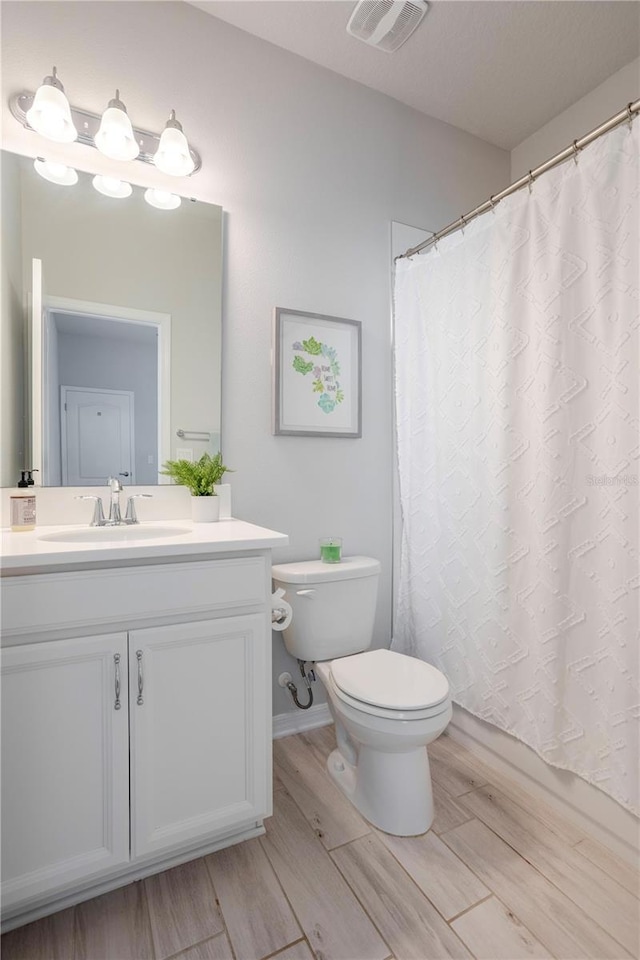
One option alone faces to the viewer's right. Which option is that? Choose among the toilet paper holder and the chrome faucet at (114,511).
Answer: the toilet paper holder

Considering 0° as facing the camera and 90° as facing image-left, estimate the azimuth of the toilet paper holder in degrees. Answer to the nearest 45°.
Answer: approximately 270°

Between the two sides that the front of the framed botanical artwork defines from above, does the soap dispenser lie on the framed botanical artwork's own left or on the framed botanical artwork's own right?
on the framed botanical artwork's own right

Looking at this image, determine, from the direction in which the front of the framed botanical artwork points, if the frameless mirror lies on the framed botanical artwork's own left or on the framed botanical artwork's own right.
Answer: on the framed botanical artwork's own right

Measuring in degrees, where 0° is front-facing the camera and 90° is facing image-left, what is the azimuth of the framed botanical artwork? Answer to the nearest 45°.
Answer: approximately 315°

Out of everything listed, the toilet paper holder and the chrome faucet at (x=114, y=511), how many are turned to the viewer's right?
1

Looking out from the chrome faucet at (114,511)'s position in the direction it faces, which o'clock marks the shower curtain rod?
The shower curtain rod is roughly at 10 o'clock from the chrome faucet.

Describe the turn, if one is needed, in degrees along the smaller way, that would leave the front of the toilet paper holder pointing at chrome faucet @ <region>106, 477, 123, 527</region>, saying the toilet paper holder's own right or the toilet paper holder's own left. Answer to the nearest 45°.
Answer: approximately 180°

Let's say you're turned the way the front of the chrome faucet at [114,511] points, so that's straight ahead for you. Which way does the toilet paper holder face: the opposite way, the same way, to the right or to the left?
to the left

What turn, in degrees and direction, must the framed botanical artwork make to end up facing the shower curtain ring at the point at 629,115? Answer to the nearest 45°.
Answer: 0° — it already faces it
